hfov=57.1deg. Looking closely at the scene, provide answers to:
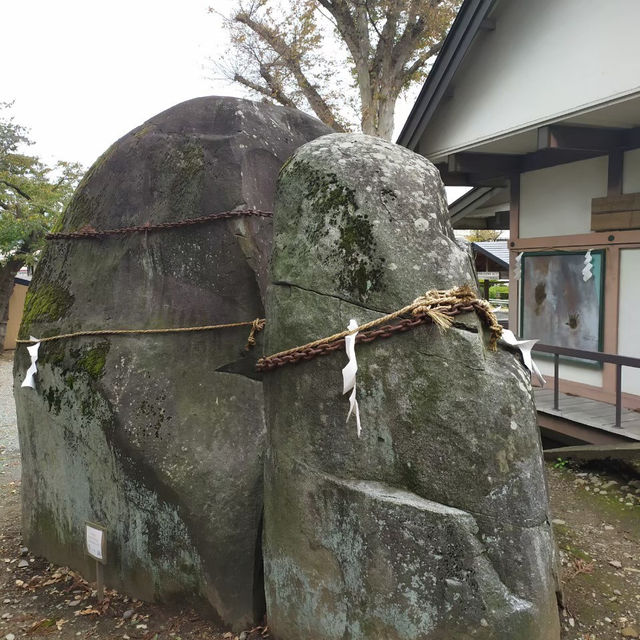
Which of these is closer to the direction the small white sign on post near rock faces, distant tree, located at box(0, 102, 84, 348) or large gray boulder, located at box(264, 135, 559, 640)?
the large gray boulder

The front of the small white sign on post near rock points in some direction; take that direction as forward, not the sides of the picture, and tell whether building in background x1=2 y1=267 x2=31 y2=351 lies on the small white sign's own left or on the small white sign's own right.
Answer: on the small white sign's own right

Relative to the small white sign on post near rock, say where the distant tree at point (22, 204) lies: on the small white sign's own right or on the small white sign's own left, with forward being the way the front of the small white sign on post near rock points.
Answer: on the small white sign's own right

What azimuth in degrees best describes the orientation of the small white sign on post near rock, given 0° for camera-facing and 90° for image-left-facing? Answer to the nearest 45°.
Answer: approximately 45°

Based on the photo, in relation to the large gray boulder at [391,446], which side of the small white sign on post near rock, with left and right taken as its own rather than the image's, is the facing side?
left

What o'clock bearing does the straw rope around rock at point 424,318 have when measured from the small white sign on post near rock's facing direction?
The straw rope around rock is roughly at 9 o'clock from the small white sign on post near rock.

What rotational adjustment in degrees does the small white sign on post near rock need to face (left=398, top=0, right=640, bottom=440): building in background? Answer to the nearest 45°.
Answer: approximately 135° to its left
